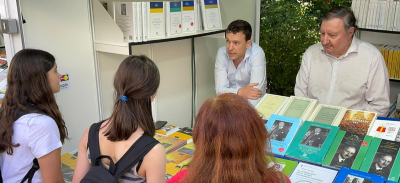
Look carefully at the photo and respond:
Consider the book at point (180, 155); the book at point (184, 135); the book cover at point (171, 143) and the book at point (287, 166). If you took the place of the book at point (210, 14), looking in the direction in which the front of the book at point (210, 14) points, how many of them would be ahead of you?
4

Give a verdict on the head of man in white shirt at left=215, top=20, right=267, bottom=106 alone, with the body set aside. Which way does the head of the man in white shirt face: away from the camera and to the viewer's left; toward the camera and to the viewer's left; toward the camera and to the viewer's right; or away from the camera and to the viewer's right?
toward the camera and to the viewer's left

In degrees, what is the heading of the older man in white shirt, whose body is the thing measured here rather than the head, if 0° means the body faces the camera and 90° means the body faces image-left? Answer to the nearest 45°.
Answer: approximately 45°

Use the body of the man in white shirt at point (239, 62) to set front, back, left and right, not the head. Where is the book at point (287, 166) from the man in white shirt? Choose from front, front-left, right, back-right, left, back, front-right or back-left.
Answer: front-left

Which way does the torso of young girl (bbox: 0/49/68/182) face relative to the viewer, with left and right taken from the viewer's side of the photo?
facing away from the viewer and to the right of the viewer

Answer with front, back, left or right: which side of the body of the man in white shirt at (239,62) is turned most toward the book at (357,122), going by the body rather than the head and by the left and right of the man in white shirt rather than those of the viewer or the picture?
left

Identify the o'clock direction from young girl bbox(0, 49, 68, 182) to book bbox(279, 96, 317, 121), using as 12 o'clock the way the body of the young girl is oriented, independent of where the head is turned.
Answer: The book is roughly at 2 o'clock from the young girl.

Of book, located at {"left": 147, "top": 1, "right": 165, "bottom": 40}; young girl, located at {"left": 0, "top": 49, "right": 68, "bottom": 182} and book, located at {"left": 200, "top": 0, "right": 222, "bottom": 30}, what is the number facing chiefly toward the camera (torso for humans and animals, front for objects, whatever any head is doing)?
2

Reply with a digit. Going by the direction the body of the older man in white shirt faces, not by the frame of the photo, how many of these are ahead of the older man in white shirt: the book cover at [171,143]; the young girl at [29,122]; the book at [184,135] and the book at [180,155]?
4

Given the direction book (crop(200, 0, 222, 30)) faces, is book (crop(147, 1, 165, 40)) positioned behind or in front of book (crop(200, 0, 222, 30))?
in front

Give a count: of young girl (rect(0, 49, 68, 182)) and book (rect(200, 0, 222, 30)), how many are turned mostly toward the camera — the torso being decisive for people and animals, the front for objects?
1
